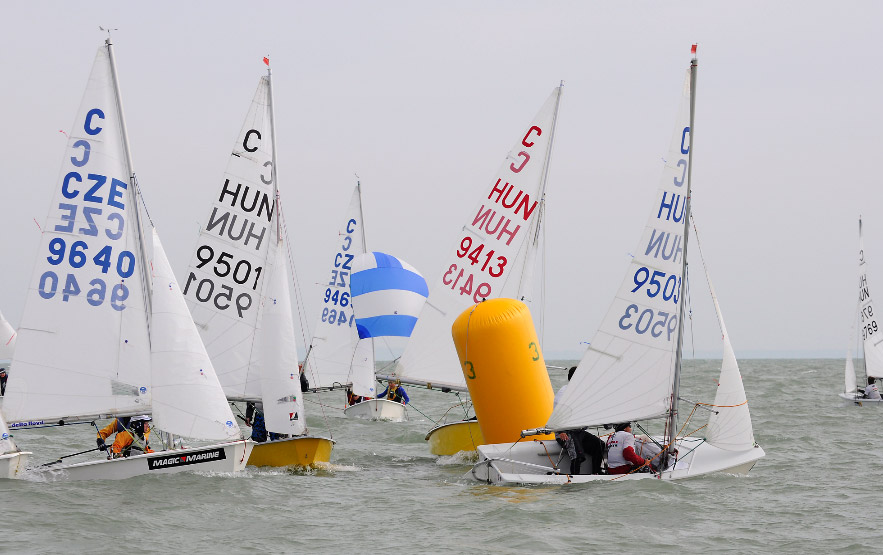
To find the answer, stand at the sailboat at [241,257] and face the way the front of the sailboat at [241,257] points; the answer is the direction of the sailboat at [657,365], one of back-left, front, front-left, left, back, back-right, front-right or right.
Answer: front

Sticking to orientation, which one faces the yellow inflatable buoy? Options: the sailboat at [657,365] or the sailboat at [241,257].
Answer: the sailboat at [241,257]

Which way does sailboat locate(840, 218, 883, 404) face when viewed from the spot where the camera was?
facing the viewer and to the left of the viewer

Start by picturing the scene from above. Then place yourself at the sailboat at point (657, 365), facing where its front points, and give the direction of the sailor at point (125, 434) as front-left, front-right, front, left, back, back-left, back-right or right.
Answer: back

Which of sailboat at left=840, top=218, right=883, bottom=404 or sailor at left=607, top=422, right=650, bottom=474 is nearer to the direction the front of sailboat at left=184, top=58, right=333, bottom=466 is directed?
the sailor

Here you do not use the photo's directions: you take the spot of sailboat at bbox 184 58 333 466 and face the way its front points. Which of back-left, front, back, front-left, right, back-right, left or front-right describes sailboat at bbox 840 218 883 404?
left

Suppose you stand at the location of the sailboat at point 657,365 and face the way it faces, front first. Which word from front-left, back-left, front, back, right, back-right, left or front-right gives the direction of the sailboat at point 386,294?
back-left

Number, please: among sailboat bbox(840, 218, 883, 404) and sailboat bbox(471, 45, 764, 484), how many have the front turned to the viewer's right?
1

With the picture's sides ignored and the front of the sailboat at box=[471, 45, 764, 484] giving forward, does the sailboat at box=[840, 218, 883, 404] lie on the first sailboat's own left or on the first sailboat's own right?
on the first sailboat's own left

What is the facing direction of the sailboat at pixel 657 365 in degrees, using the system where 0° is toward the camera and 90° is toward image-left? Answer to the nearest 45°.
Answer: approximately 270°

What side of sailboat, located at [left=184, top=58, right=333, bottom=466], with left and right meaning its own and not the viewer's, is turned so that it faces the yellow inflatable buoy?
front

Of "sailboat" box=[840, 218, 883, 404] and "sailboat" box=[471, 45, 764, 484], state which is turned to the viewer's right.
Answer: "sailboat" box=[471, 45, 764, 484]

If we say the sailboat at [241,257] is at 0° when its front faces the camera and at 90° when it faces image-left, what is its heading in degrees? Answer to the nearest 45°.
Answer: approximately 315°
